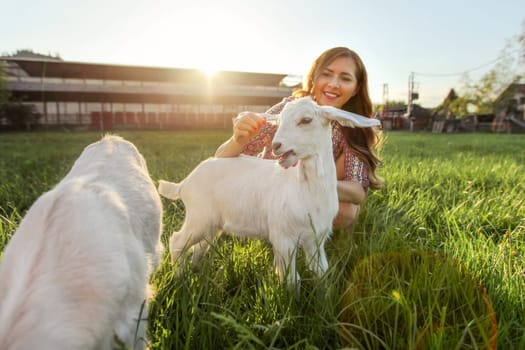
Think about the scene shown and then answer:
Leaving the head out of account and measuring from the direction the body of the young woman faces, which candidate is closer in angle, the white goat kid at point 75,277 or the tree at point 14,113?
the white goat kid

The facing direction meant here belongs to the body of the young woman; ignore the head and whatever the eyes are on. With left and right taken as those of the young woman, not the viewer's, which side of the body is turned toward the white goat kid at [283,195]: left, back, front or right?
front

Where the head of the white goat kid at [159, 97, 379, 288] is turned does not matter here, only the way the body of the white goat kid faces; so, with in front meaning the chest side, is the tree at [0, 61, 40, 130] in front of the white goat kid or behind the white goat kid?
behind

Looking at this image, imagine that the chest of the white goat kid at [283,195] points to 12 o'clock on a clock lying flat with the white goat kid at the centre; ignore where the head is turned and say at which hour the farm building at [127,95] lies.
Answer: The farm building is roughly at 7 o'clock from the white goat kid.

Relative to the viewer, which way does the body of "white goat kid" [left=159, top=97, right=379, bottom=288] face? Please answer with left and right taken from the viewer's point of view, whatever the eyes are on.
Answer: facing the viewer and to the right of the viewer

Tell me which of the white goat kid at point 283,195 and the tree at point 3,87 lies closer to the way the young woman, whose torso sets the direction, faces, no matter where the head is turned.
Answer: the white goat kid

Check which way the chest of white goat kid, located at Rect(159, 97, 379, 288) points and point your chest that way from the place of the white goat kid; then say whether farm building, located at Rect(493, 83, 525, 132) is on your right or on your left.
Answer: on your left

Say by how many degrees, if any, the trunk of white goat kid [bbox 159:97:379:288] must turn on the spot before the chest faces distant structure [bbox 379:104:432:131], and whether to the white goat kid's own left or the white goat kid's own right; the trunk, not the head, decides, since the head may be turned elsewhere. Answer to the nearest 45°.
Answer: approximately 135° to the white goat kid's own left

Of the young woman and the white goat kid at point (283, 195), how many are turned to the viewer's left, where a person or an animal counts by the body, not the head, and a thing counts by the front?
0

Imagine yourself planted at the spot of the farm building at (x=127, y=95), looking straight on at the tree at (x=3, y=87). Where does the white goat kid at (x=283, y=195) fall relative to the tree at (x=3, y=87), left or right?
left

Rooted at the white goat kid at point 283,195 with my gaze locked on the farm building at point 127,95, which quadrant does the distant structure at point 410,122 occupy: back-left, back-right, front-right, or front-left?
front-right

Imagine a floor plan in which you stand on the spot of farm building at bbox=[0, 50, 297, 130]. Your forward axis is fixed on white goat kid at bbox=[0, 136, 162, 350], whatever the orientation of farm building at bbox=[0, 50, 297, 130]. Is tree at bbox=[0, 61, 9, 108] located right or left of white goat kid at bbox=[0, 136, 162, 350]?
right

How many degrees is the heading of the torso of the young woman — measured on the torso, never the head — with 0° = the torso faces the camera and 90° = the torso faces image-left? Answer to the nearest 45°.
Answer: approximately 0°
